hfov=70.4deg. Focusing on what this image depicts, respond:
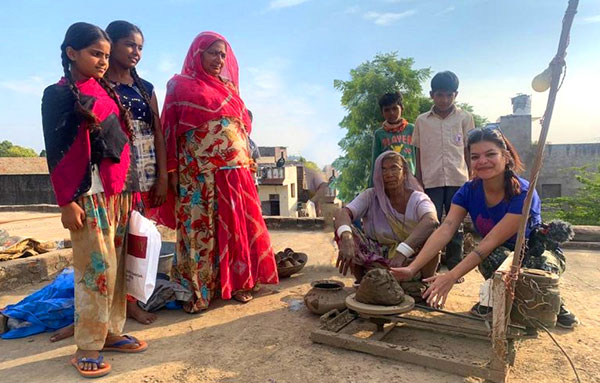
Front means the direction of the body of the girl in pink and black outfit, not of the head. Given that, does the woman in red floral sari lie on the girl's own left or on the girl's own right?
on the girl's own left

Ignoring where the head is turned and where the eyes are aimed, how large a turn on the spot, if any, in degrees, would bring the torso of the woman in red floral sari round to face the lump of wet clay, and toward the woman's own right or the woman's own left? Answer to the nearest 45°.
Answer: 0° — they already face it

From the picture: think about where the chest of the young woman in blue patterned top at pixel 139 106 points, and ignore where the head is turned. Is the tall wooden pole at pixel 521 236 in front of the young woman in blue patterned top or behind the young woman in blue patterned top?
in front

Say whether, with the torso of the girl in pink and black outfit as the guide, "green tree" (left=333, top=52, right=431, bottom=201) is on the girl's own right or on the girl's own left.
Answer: on the girl's own left

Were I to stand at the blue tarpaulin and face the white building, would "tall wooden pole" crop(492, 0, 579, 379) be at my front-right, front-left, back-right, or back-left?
back-right

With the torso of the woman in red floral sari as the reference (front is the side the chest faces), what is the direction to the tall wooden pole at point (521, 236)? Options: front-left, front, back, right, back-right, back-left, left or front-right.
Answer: front

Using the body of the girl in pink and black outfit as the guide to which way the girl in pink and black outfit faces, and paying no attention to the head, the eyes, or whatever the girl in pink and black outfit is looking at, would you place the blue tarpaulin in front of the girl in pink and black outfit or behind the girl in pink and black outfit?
behind

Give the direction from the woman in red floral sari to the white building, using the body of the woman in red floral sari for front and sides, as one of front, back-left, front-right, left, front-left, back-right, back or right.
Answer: back-left

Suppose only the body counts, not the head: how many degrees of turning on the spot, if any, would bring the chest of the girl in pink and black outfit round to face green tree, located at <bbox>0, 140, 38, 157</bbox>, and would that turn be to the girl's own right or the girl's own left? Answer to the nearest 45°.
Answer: approximately 135° to the girl's own left

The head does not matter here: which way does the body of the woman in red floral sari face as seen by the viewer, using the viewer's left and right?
facing the viewer and to the right of the viewer

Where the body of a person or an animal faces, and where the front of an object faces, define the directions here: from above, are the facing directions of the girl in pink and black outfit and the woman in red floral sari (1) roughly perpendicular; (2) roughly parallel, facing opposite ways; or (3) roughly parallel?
roughly parallel

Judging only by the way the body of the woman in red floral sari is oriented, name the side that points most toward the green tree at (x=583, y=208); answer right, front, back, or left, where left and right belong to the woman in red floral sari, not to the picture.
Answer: left

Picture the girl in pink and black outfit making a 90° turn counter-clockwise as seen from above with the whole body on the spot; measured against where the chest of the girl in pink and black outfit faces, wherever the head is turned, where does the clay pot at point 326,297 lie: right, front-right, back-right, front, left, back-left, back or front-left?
front-right

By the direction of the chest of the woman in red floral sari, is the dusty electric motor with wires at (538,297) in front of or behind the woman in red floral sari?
in front
